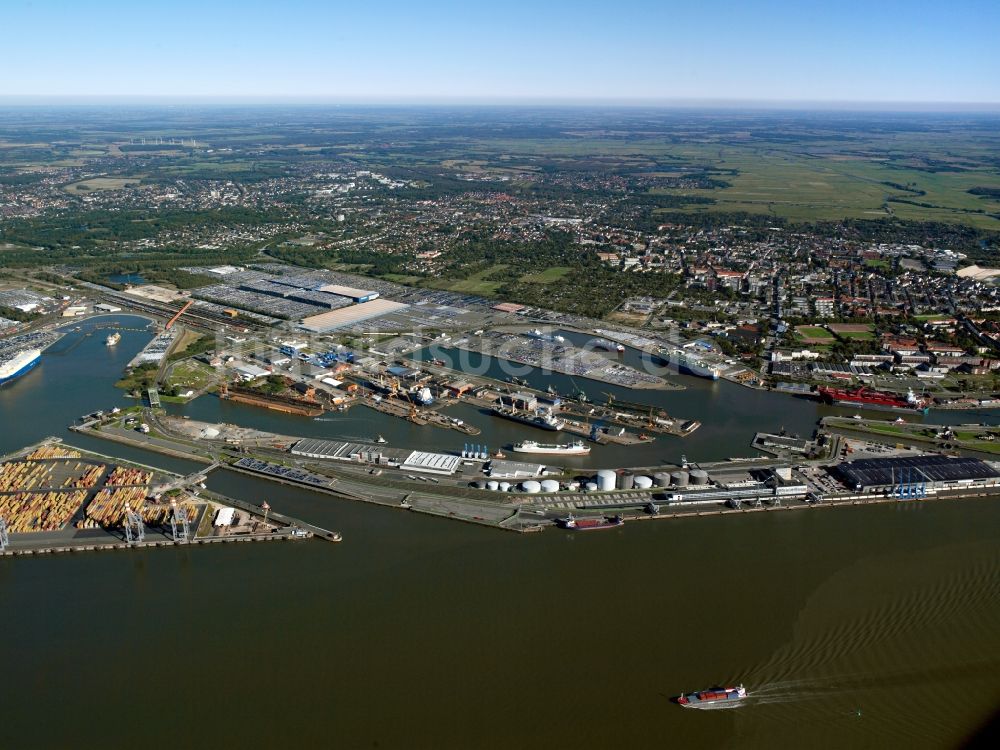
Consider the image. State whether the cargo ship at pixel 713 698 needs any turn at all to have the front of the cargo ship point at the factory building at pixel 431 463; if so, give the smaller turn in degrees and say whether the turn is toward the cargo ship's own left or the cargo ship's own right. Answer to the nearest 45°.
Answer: approximately 45° to the cargo ship's own right

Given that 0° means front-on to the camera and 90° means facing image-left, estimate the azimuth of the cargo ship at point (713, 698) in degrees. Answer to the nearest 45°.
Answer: approximately 90°

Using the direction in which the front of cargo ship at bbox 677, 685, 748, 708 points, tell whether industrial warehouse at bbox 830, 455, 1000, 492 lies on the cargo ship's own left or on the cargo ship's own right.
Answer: on the cargo ship's own right

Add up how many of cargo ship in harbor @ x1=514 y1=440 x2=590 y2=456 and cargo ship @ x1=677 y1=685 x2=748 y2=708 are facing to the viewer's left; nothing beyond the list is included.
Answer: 2

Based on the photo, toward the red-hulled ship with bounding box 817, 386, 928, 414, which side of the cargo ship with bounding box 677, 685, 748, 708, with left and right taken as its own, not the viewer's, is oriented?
right
